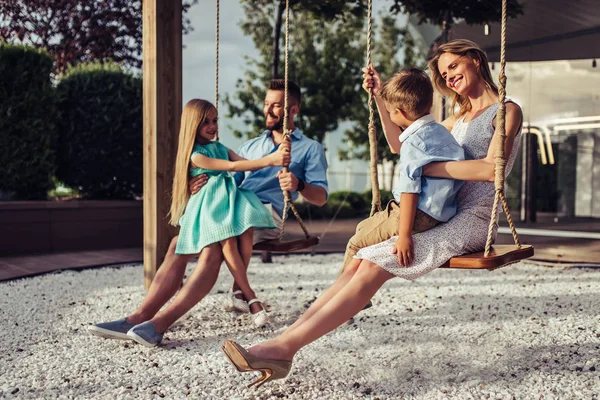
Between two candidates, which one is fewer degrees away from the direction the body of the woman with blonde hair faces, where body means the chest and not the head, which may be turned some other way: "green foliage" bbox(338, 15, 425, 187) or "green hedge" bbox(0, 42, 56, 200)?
the green hedge

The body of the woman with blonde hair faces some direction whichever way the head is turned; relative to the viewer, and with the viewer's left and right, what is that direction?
facing to the left of the viewer

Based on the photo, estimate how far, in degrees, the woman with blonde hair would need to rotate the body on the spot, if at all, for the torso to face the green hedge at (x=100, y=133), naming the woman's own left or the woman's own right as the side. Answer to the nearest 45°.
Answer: approximately 45° to the woman's own right

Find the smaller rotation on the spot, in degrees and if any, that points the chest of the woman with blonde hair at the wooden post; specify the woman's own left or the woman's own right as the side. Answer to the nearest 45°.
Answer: approximately 45° to the woman's own right

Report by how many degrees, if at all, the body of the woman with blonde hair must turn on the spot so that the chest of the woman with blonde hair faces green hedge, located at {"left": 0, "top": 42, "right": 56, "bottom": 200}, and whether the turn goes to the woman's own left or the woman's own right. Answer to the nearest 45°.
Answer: approximately 45° to the woman's own right

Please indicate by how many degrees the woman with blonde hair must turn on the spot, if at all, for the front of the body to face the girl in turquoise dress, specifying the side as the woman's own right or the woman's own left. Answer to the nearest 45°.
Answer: approximately 45° to the woman's own right

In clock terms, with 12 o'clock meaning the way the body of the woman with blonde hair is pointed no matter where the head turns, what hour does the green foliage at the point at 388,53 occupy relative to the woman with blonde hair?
The green foliage is roughly at 3 o'clock from the woman with blonde hair.

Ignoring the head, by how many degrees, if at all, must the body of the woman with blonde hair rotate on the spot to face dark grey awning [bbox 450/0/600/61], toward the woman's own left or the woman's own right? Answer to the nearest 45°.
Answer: approximately 90° to the woman's own right

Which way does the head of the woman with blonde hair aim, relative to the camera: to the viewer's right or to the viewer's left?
to the viewer's left

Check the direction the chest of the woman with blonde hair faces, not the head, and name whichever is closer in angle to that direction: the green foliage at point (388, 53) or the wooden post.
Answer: the wooden post

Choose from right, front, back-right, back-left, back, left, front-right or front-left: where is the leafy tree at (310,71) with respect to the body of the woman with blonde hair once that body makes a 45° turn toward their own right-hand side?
front-right

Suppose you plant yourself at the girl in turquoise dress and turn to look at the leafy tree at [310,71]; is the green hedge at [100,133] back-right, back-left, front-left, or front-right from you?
front-left

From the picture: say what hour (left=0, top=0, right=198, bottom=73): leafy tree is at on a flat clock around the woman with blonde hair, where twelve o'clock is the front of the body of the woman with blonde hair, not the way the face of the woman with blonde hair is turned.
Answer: The leafy tree is roughly at 2 o'clock from the woman with blonde hair.
